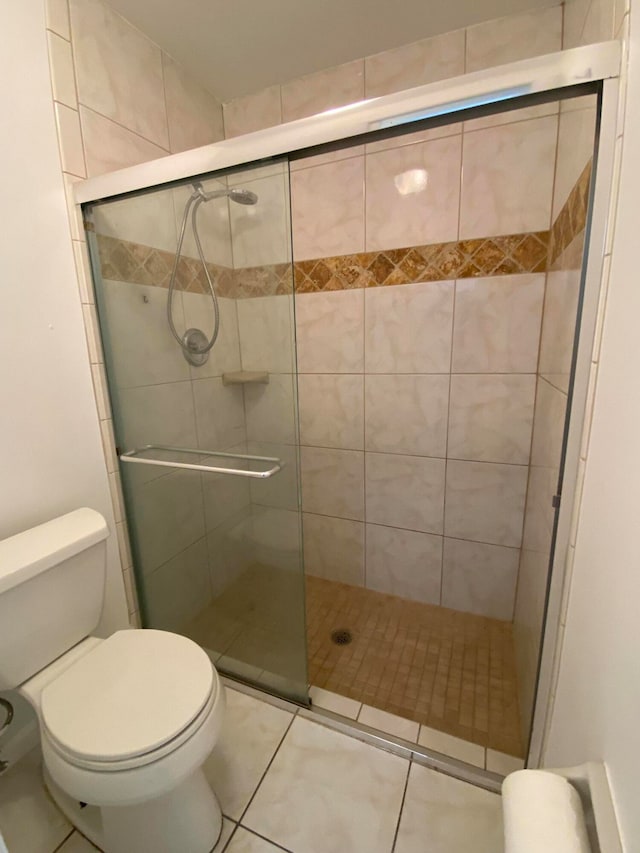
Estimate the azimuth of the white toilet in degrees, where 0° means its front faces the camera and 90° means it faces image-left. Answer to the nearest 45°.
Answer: approximately 315°

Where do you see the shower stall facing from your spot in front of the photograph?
facing the viewer and to the left of the viewer

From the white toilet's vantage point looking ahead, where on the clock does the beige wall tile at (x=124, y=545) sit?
The beige wall tile is roughly at 8 o'clock from the white toilet.
